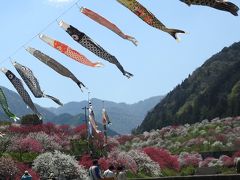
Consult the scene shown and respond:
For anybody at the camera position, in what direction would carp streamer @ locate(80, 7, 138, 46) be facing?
facing to the left of the viewer

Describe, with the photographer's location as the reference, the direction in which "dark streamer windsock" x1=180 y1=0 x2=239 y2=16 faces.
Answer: facing to the left of the viewer

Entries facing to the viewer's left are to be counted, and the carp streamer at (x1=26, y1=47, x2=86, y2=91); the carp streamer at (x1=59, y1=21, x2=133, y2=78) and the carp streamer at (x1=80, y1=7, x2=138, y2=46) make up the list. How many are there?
3

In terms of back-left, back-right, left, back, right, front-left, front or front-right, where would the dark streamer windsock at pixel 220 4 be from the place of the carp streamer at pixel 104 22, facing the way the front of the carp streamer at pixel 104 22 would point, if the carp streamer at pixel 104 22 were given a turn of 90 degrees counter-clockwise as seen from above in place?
front-left

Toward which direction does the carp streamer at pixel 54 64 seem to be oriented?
to the viewer's left

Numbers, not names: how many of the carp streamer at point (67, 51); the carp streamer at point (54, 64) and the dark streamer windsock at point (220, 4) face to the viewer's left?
3

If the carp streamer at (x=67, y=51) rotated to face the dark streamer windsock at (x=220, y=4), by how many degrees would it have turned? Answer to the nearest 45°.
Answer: approximately 135° to its left

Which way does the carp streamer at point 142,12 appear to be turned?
to the viewer's left

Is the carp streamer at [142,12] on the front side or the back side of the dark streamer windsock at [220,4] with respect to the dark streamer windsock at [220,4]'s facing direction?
on the front side

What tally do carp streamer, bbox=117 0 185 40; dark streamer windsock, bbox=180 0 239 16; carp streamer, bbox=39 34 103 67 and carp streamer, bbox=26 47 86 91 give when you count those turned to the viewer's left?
4

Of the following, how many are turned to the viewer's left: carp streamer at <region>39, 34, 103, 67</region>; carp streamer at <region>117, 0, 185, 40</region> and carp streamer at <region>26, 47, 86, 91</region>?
3

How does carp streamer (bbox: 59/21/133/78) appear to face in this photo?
to the viewer's left

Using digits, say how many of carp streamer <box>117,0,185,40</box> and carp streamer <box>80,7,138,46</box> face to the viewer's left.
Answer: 2

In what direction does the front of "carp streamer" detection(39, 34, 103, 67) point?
to the viewer's left
